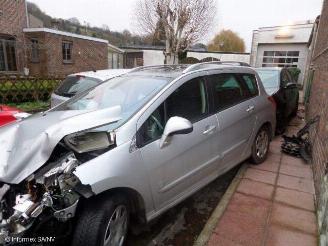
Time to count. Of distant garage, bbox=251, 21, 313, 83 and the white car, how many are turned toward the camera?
1

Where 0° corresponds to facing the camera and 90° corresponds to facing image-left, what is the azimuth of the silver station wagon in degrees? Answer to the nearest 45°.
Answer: approximately 45°

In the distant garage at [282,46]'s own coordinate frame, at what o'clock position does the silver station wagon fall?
The silver station wagon is roughly at 12 o'clock from the distant garage.

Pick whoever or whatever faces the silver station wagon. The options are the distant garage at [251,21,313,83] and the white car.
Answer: the distant garage

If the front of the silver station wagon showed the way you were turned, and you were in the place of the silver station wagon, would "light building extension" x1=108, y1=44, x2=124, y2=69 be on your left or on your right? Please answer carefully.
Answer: on your right

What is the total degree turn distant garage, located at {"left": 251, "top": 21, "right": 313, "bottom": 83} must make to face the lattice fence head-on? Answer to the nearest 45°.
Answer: approximately 45° to its right

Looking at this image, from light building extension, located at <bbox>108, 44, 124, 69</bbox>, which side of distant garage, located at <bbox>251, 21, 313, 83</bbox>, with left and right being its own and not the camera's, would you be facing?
right

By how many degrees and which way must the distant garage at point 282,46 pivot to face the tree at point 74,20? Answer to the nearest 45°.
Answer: approximately 90° to its right

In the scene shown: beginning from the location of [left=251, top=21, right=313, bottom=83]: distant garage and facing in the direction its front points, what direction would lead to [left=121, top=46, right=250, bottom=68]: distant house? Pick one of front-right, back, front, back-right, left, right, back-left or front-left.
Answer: right

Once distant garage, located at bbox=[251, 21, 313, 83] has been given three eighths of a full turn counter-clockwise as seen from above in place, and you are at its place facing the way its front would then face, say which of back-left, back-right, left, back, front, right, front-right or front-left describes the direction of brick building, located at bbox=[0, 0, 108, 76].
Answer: back
